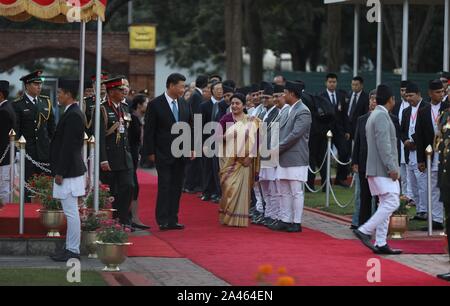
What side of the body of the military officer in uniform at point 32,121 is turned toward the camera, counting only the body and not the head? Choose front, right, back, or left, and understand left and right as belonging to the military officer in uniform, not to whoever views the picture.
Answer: front

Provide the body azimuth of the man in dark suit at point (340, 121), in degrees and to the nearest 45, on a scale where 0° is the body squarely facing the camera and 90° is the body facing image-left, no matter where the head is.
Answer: approximately 0°

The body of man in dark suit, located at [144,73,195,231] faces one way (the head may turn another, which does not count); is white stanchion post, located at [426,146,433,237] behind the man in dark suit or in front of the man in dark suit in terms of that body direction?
in front

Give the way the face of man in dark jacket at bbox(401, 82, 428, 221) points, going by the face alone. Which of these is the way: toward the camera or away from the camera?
toward the camera

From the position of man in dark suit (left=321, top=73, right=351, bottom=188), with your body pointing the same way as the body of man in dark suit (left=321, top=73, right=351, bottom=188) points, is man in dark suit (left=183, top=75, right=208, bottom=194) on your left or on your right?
on your right

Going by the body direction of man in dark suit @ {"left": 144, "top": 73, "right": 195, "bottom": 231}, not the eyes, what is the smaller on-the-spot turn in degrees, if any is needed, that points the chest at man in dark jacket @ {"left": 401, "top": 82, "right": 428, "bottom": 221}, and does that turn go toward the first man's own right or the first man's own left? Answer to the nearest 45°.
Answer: approximately 45° to the first man's own left

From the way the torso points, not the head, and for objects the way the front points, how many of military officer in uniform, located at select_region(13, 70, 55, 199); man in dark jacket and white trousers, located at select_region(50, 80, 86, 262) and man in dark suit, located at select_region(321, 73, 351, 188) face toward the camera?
2

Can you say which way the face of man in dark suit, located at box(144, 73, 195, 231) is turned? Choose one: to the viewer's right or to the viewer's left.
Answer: to the viewer's right

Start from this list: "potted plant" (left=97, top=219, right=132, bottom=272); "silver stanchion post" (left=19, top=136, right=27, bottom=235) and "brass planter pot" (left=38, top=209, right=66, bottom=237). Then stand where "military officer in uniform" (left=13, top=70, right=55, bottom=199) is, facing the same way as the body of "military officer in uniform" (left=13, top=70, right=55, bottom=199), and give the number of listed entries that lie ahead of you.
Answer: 3
